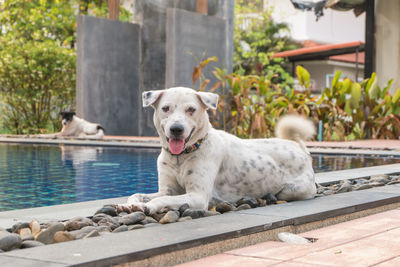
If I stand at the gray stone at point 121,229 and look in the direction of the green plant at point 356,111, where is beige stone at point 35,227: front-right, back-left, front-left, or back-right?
back-left

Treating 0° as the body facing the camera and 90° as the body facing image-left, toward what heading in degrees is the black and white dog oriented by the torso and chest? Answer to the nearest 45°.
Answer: approximately 90°

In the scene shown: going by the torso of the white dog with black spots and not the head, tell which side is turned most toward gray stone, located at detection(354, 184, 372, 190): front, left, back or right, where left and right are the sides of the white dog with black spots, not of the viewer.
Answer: back

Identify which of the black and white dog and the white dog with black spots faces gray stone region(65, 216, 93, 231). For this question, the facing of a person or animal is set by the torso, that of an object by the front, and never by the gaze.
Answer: the white dog with black spots

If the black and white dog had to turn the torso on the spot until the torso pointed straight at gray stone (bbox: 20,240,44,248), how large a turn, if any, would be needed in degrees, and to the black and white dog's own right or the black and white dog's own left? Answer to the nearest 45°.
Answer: approximately 90° to the black and white dog's own left

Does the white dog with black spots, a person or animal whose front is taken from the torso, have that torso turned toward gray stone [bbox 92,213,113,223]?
yes

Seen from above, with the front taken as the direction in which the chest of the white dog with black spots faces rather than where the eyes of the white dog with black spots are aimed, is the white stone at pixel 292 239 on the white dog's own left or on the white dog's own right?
on the white dog's own left
